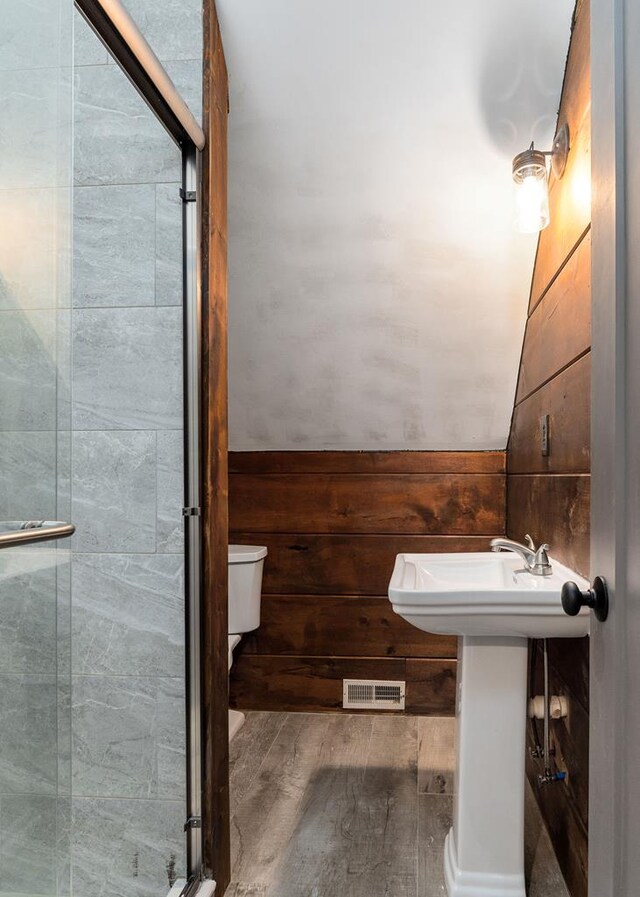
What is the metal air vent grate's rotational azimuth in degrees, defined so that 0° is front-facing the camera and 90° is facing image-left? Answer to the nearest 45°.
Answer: approximately 0°

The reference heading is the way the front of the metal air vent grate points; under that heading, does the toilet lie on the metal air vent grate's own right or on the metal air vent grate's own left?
on the metal air vent grate's own right

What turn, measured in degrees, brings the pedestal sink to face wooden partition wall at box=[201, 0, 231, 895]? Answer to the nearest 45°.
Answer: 0° — it already faces it

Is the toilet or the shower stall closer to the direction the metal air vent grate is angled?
the shower stall

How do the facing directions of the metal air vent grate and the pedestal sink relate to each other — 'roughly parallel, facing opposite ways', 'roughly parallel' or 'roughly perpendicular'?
roughly perpendicular

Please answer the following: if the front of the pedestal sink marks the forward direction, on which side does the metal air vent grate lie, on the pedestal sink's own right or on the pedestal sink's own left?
on the pedestal sink's own right

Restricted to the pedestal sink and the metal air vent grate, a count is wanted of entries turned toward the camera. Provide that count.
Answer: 1

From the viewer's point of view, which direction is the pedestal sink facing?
to the viewer's left

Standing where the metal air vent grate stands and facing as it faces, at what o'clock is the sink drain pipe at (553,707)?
The sink drain pipe is roughly at 11 o'clock from the metal air vent grate.

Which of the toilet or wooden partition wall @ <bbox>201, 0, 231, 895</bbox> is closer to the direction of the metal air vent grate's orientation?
the wooden partition wall
